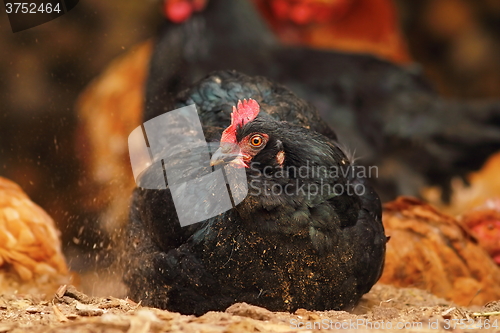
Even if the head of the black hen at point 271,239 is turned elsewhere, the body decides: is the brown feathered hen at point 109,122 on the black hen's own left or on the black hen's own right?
on the black hen's own right

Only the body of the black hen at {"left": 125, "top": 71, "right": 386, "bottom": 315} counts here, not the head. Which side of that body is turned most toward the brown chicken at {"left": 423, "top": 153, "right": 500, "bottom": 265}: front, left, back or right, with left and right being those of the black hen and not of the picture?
back

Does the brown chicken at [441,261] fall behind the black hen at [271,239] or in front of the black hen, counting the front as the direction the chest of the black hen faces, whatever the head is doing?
behind

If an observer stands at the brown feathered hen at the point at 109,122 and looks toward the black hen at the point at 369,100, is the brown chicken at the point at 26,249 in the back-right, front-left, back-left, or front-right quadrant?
back-right

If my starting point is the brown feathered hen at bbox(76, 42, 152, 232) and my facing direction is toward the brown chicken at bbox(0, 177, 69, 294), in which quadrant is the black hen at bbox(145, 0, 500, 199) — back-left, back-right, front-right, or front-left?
back-left

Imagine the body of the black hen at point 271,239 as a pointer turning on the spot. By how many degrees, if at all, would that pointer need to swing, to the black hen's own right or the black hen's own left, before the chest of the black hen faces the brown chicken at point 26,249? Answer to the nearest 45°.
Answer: approximately 90° to the black hen's own right

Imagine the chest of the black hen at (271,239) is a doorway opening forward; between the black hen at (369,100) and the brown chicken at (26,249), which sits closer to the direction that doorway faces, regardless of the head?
the brown chicken

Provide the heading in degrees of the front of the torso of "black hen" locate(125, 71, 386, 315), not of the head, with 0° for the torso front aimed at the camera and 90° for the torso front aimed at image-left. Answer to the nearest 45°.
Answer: approximately 45°
